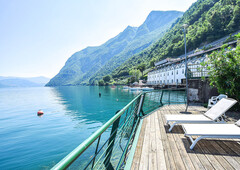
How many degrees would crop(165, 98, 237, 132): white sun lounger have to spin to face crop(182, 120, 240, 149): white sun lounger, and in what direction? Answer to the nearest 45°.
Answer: approximately 90° to its left

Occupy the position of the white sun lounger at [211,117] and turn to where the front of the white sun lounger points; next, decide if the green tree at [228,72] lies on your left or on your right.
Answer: on your right

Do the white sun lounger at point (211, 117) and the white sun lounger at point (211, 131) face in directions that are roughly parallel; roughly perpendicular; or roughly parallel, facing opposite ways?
roughly parallel

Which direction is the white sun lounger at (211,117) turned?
to the viewer's left

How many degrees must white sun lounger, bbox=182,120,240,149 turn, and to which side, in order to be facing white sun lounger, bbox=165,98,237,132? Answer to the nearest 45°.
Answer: approximately 90° to its right

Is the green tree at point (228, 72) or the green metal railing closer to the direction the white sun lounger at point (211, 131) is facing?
the green metal railing

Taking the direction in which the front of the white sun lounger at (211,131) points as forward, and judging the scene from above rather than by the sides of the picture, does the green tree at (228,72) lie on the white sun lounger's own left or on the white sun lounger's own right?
on the white sun lounger's own right

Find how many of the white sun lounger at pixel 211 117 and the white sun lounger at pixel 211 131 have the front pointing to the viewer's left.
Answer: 2

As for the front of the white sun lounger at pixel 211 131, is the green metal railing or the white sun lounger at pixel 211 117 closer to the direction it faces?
the green metal railing

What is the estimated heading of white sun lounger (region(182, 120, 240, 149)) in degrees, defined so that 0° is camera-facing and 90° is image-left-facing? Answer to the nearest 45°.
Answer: approximately 90°
